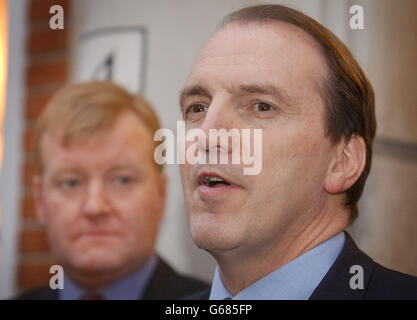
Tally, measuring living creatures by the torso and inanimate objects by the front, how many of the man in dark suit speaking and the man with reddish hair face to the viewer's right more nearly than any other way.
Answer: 0

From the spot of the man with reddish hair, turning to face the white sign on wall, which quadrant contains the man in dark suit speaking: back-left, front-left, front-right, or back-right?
back-right

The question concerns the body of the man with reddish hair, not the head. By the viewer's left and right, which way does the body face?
facing the viewer

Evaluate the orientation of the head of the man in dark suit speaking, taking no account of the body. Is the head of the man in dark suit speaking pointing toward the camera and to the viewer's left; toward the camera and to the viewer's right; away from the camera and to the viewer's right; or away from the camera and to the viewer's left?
toward the camera and to the viewer's left

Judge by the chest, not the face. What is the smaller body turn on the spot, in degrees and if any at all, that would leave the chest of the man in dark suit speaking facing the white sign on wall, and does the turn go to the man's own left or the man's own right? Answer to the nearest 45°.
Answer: approximately 90° to the man's own right

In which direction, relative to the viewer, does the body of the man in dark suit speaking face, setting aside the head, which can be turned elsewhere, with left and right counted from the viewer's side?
facing the viewer and to the left of the viewer
